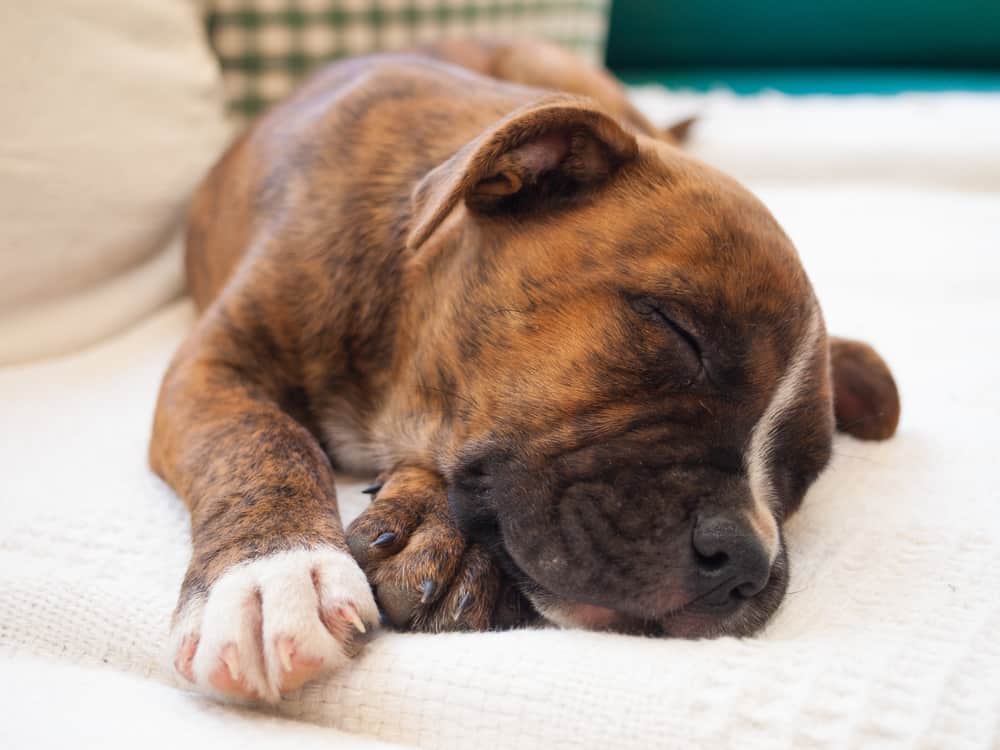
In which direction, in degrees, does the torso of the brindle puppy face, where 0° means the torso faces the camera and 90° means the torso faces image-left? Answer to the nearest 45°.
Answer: approximately 315°

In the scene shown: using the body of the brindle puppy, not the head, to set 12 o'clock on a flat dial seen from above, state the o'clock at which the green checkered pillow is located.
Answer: The green checkered pillow is roughly at 7 o'clock from the brindle puppy.
